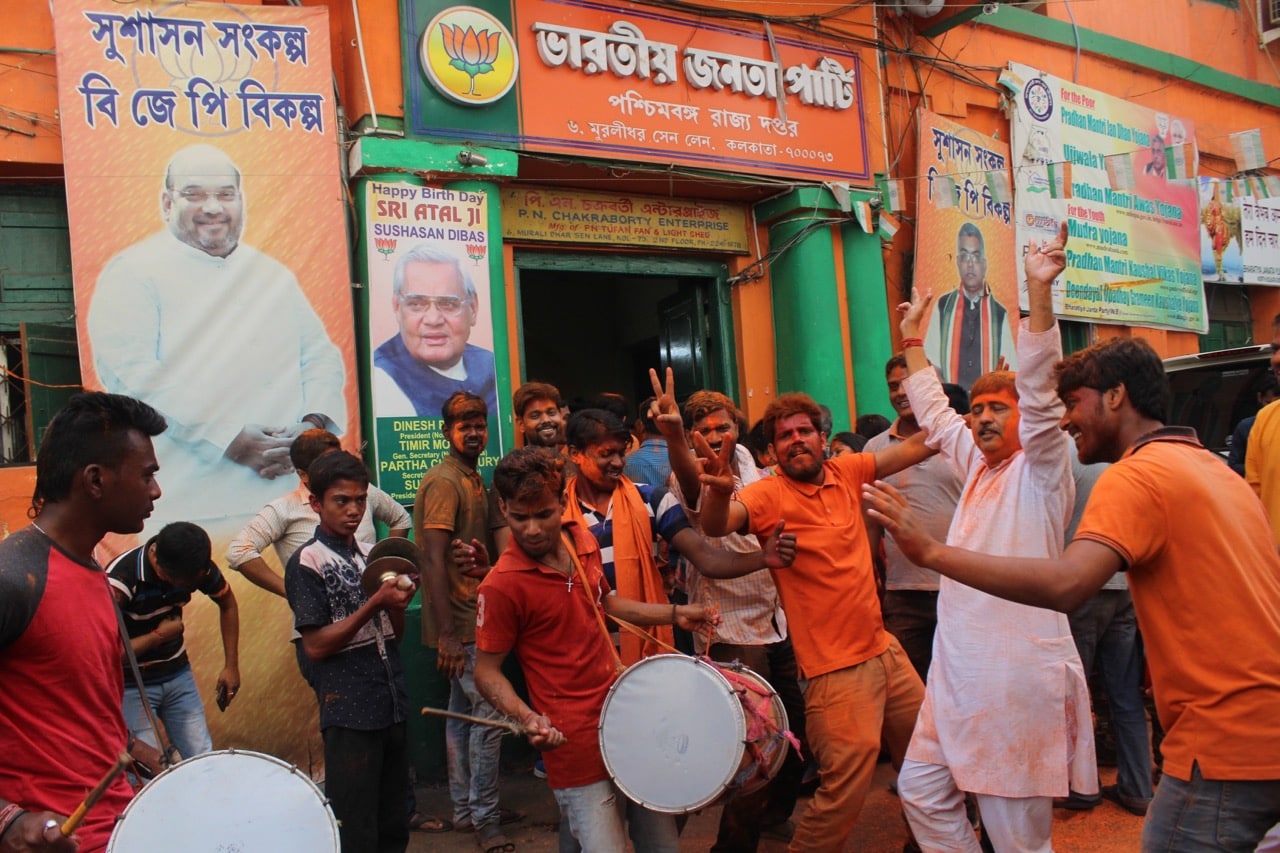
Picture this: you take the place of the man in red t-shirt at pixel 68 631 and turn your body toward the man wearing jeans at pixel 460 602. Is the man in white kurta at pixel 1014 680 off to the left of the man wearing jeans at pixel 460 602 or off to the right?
right

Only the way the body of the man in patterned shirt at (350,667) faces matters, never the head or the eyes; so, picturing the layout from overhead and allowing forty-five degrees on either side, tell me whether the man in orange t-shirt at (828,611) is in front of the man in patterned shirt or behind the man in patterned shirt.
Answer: in front

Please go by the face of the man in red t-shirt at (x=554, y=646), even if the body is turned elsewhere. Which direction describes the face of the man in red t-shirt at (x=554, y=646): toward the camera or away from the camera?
toward the camera

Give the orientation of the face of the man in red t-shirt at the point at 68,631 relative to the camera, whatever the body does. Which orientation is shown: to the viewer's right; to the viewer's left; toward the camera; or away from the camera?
to the viewer's right

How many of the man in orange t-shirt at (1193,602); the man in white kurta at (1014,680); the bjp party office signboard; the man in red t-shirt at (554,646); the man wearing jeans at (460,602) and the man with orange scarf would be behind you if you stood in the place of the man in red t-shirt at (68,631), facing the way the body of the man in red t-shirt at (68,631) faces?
0

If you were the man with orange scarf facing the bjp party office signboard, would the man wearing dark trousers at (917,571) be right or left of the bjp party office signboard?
right

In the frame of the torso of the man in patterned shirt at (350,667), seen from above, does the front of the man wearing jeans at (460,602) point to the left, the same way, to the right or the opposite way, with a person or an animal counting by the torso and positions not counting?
the same way

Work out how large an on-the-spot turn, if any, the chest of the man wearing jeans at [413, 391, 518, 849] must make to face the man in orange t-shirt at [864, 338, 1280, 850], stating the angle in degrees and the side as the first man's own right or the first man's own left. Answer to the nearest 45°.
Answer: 0° — they already face them

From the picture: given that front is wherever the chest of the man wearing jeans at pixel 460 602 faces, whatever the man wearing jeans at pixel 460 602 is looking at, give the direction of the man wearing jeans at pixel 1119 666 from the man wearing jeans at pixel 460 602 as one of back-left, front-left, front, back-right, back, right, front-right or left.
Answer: front-left

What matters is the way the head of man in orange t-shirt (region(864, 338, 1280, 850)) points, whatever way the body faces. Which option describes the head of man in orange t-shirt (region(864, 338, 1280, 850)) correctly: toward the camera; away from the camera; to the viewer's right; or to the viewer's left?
to the viewer's left

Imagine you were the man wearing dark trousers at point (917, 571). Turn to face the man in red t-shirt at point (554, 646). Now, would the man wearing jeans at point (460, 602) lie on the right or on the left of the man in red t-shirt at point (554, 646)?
right

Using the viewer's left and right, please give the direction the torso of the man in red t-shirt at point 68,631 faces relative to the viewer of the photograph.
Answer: facing to the right of the viewer
